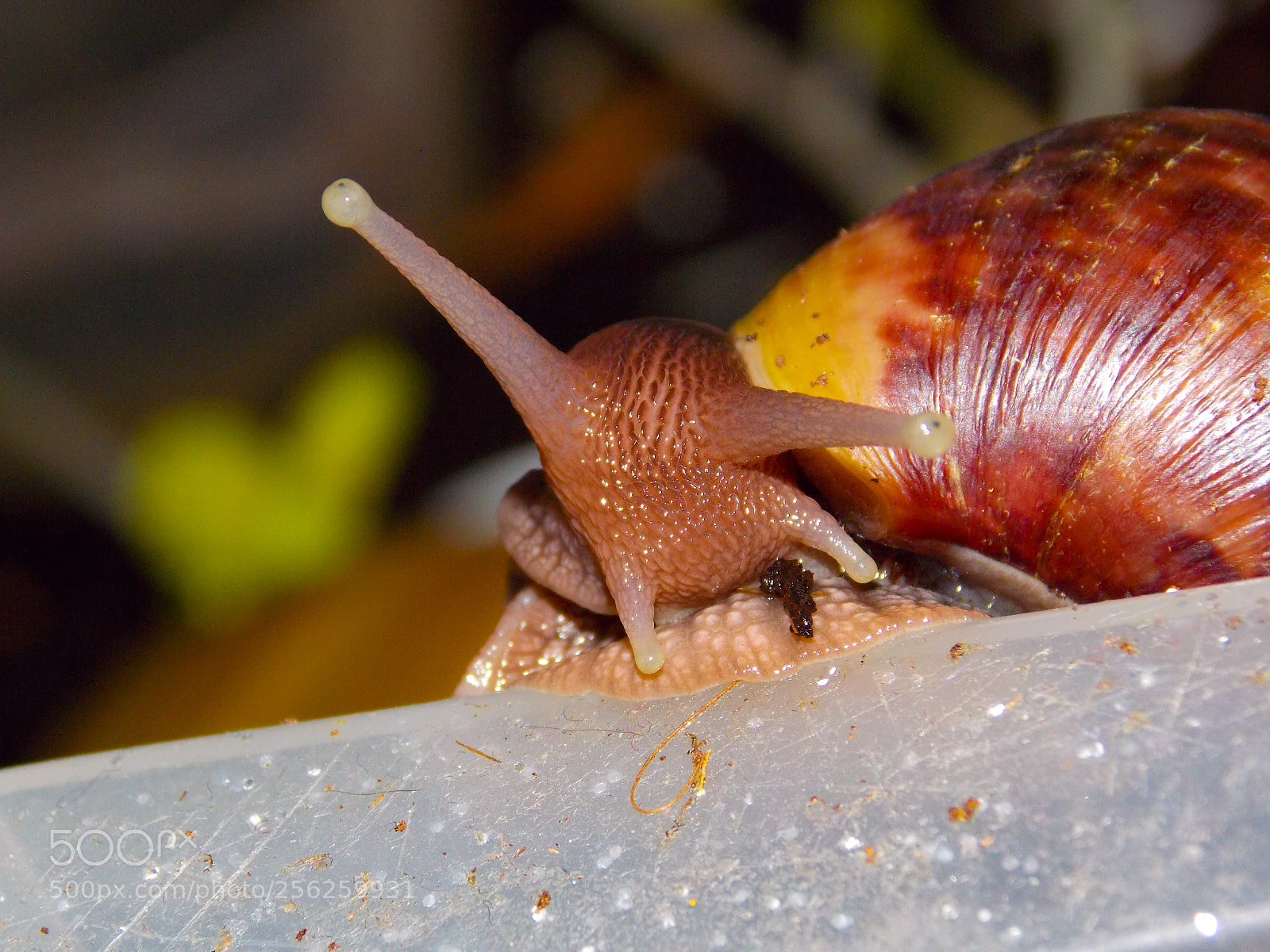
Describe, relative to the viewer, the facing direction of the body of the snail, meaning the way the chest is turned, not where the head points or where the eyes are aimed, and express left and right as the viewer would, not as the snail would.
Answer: facing the viewer and to the left of the viewer
